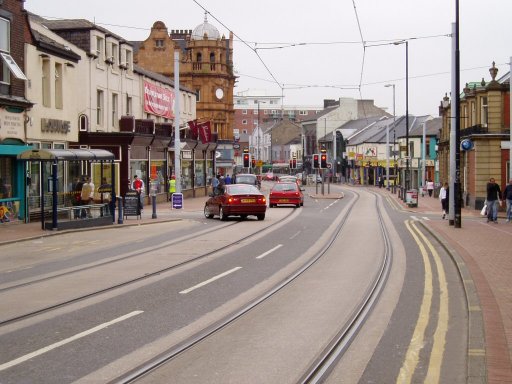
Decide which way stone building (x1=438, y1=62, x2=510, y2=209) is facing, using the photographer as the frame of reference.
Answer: facing the viewer and to the left of the viewer

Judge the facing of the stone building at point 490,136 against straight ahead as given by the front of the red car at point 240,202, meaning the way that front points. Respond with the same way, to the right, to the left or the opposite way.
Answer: to the left

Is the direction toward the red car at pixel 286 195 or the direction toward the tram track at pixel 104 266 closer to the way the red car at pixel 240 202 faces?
the red car

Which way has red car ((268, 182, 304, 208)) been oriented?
away from the camera

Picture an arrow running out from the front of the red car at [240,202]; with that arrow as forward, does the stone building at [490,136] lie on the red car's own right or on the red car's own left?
on the red car's own right

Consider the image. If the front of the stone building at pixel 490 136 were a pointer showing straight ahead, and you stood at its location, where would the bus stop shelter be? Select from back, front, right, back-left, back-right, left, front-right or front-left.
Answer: front

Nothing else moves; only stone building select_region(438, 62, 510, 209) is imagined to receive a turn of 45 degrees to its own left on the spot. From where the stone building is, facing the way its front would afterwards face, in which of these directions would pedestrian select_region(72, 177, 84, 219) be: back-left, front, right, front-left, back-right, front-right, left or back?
front-right

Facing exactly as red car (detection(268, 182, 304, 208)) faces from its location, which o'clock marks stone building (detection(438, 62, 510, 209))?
The stone building is roughly at 3 o'clock from the red car.

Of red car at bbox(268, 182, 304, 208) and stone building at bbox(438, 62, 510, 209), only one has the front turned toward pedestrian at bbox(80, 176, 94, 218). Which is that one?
the stone building

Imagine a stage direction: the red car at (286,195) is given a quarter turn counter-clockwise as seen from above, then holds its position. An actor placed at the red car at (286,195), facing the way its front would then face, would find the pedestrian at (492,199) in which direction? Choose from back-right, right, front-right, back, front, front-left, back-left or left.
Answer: back-left

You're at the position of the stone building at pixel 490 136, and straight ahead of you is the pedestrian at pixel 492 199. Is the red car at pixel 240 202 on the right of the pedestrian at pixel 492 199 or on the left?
right

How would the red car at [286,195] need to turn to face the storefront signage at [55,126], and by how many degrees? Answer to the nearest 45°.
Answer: approximately 135° to its left

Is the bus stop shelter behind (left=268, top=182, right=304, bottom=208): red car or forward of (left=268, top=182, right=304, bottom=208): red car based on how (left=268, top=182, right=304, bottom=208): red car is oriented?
behind

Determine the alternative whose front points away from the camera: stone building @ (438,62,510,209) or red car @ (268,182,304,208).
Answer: the red car

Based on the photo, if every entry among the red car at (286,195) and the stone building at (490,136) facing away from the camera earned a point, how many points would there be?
1

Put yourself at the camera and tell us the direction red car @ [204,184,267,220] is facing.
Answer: facing away from the viewer and to the left of the viewer

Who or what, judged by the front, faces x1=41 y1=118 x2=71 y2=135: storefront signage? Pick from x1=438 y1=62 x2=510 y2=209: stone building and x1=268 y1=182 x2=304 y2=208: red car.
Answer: the stone building

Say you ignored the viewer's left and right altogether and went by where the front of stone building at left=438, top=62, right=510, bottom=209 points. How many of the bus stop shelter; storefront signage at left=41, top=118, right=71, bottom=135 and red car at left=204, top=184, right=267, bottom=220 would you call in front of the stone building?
3

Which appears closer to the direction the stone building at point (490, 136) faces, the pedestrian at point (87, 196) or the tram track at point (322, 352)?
the pedestrian

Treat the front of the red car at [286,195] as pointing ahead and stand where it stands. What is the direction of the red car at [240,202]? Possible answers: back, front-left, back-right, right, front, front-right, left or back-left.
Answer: back

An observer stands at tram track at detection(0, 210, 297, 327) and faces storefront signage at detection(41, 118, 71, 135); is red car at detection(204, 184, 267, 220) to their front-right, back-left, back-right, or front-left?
front-right
